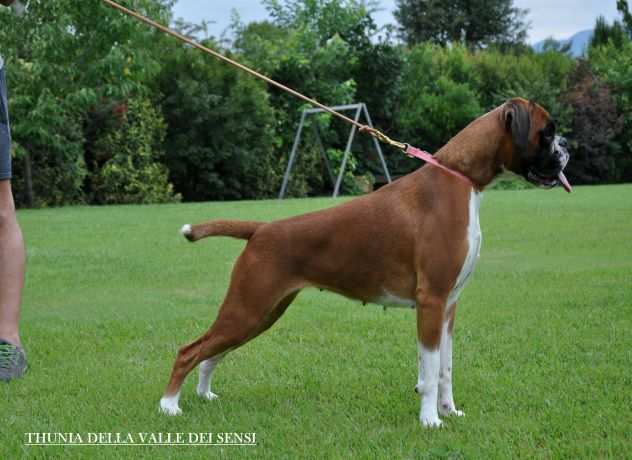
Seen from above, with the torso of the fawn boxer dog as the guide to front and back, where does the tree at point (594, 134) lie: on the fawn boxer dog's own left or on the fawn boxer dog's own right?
on the fawn boxer dog's own left

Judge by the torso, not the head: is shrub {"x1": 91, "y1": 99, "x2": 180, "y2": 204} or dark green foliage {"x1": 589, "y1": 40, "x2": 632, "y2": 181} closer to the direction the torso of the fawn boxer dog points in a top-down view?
the dark green foliage

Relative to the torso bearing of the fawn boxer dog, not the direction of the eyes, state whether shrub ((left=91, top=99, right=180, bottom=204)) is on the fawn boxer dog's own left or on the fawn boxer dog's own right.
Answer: on the fawn boxer dog's own left

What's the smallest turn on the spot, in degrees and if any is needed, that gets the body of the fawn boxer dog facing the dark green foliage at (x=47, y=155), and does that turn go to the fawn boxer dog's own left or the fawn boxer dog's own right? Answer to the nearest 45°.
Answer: approximately 135° to the fawn boxer dog's own left

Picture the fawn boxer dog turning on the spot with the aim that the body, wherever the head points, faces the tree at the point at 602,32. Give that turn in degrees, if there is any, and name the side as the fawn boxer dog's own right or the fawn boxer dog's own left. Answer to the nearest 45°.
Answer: approximately 90° to the fawn boxer dog's own left

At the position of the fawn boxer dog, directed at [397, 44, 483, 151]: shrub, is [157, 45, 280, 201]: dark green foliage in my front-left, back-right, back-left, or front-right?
front-left

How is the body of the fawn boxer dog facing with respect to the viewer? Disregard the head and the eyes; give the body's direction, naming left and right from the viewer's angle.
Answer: facing to the right of the viewer

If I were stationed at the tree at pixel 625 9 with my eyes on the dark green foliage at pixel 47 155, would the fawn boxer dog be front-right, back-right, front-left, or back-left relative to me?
front-left

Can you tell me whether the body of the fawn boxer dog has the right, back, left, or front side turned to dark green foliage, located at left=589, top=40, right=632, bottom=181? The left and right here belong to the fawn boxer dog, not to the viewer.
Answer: left

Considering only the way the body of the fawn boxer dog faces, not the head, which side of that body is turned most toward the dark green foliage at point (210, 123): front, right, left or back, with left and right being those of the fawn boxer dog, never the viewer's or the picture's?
left
